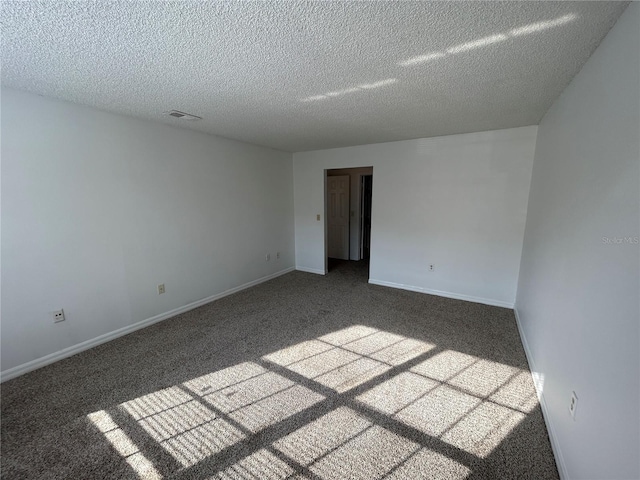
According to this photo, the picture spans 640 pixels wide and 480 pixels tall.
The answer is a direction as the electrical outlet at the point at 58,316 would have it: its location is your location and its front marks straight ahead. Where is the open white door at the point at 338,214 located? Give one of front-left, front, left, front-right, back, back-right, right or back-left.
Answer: left

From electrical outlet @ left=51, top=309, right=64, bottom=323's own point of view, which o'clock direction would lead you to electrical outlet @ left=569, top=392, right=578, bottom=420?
electrical outlet @ left=569, top=392, right=578, bottom=420 is roughly at 11 o'clock from electrical outlet @ left=51, top=309, right=64, bottom=323.

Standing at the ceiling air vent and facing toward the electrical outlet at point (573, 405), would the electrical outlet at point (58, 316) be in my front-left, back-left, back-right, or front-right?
back-right

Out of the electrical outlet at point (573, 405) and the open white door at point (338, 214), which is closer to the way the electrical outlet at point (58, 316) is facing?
the electrical outlet
